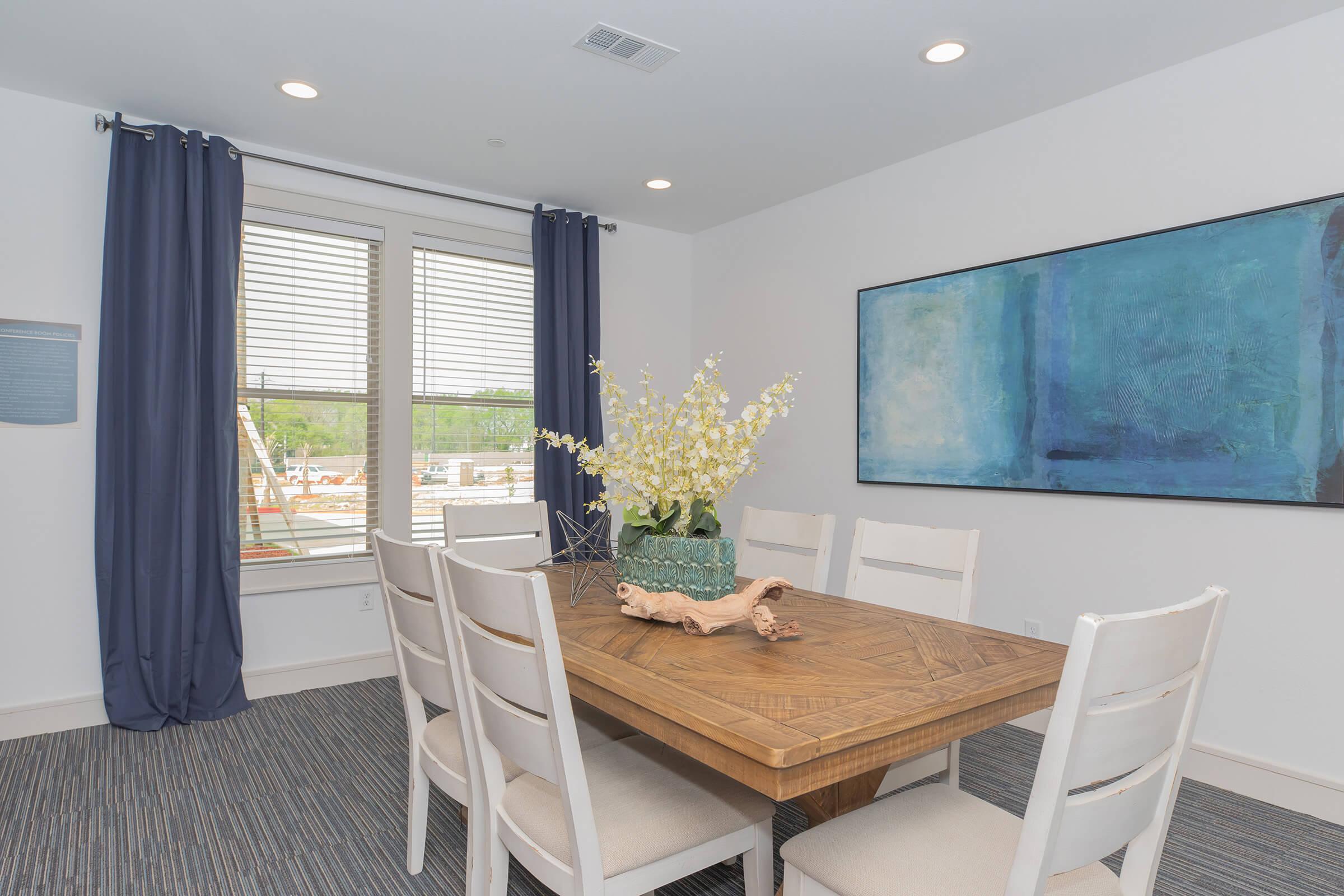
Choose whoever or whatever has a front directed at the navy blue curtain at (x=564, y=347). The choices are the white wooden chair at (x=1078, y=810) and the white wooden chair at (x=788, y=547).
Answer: the white wooden chair at (x=1078, y=810)

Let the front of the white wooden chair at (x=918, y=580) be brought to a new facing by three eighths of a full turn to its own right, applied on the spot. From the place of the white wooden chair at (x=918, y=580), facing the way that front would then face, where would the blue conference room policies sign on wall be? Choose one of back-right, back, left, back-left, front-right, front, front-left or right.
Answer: left

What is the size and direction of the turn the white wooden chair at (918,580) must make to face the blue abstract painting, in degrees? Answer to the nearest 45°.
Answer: approximately 180°

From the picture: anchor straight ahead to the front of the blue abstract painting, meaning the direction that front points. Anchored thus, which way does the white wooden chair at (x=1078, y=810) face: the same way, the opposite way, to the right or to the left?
to the right

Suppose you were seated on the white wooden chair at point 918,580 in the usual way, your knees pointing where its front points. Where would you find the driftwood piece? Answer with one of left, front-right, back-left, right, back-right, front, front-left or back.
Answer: front

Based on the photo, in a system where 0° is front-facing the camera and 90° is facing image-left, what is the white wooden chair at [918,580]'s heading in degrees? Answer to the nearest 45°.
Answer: approximately 45°

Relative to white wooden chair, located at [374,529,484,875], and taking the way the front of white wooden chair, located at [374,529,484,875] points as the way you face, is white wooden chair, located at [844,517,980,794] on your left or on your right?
on your right

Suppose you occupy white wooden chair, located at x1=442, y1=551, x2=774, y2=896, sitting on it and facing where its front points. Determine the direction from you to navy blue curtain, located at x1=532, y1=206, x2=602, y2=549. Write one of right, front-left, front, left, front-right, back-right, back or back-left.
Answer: front-left

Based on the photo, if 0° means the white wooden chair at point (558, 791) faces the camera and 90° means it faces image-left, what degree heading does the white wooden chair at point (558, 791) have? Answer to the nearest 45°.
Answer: approximately 225°

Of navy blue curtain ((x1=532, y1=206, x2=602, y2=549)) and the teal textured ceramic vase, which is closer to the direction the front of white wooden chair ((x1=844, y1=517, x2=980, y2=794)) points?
the teal textured ceramic vase

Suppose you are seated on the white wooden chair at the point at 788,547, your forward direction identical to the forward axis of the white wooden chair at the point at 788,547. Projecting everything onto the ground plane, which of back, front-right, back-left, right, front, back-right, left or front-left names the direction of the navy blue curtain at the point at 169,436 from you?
front-right

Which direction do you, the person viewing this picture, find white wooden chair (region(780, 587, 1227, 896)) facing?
facing away from the viewer and to the left of the viewer

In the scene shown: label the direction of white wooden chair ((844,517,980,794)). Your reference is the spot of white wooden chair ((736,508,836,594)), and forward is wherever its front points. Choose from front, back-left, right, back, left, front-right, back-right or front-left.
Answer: left

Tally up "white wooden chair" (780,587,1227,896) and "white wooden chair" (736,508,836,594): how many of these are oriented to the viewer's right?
0

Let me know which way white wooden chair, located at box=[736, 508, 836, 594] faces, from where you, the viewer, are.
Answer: facing the viewer and to the left of the viewer

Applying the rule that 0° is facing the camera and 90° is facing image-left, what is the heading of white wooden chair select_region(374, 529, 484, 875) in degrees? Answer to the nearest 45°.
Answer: approximately 225°

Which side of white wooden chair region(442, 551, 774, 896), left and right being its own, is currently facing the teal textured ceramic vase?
front

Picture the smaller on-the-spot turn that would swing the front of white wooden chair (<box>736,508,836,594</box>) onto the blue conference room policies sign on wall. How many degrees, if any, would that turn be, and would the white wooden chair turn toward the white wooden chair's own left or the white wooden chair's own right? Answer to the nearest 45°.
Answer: approximately 45° to the white wooden chair's own right
